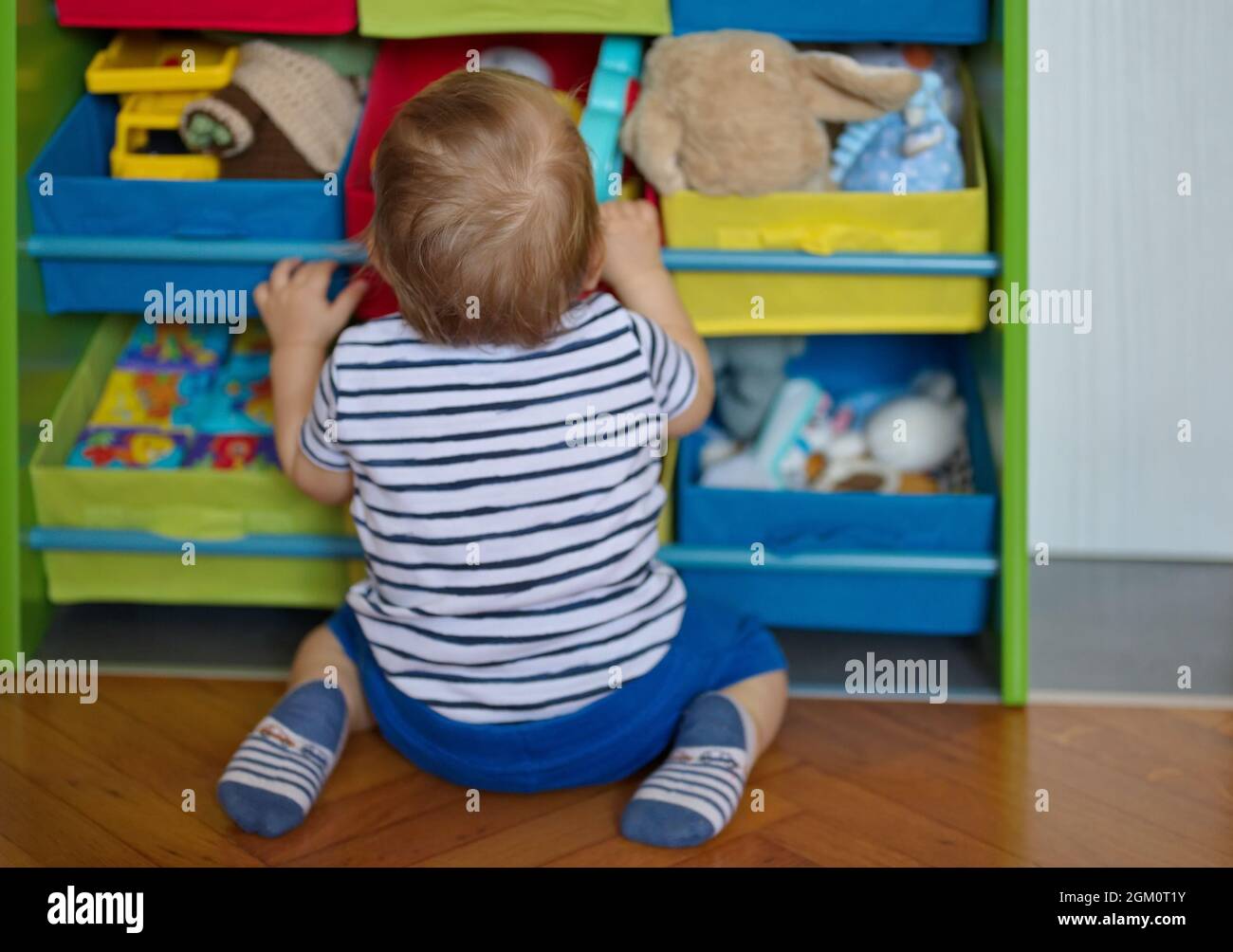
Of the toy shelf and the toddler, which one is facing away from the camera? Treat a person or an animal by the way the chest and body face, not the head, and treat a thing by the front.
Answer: the toddler

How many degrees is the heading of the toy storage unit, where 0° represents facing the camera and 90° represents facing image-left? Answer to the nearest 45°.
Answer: approximately 0°

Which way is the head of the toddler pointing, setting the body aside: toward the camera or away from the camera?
away from the camera

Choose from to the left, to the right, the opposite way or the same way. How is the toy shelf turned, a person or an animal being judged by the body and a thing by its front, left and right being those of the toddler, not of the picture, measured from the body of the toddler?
the opposite way

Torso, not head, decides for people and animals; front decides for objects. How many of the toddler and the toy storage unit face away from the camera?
1

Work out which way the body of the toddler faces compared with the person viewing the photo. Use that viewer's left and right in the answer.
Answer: facing away from the viewer
